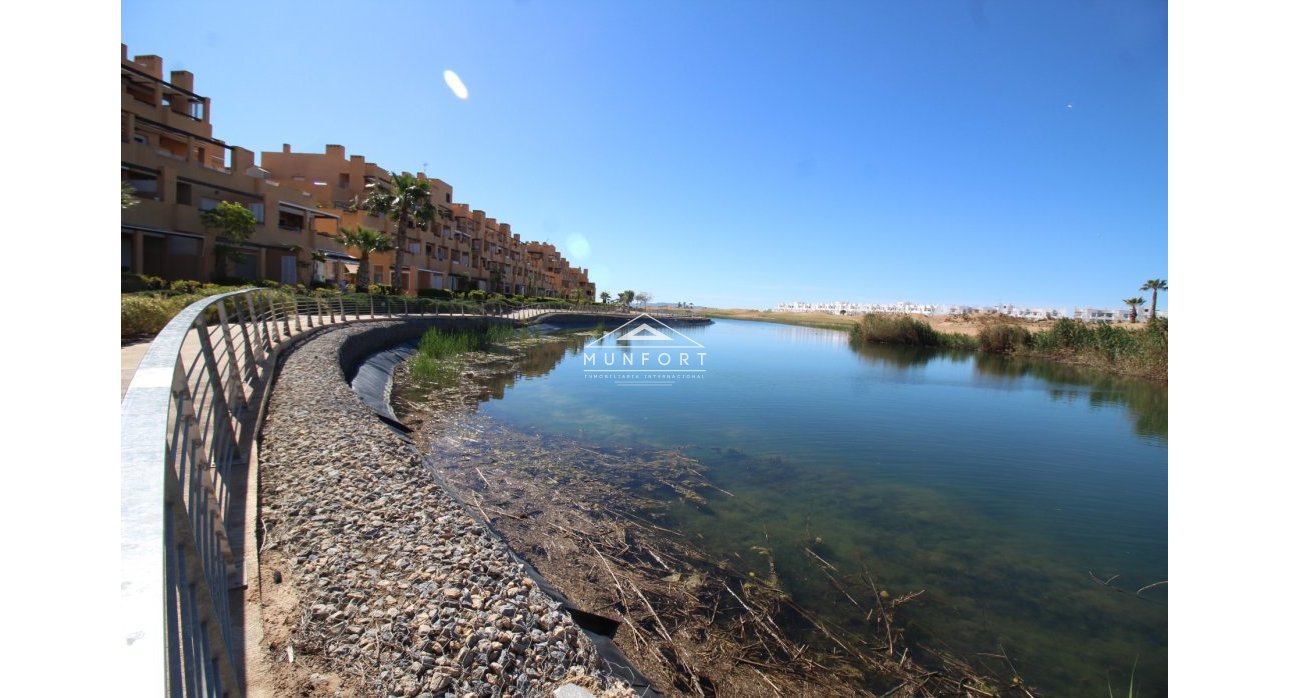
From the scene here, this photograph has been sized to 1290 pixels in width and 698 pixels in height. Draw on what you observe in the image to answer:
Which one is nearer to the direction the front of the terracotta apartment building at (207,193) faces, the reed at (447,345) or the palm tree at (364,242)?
the reed

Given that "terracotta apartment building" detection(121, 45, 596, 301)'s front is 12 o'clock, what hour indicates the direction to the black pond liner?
The black pond liner is roughly at 1 o'clock from the terracotta apartment building.

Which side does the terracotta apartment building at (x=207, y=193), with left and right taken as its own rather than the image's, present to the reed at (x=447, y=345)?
front

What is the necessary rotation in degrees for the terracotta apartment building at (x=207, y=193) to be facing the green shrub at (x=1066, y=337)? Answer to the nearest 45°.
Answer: approximately 45° to its left

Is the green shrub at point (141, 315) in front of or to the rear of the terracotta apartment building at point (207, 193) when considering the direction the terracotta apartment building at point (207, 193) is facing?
in front

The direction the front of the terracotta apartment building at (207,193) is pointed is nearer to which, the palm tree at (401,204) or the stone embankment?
the stone embankment

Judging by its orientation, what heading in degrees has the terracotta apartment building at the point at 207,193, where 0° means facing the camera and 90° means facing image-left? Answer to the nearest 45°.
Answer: approximately 315°

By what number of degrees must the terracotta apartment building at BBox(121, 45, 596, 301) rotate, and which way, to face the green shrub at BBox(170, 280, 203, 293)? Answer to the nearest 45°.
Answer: approximately 45° to its right
